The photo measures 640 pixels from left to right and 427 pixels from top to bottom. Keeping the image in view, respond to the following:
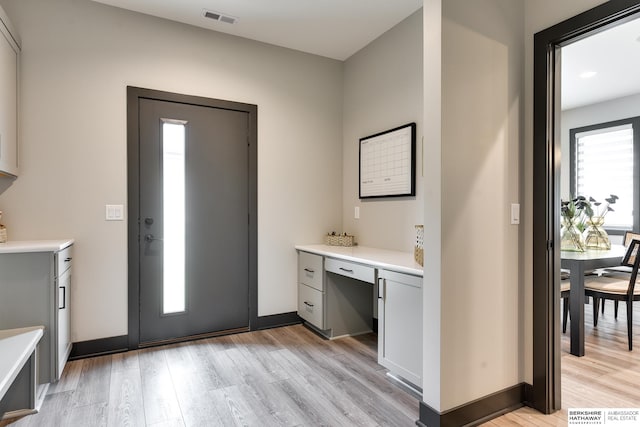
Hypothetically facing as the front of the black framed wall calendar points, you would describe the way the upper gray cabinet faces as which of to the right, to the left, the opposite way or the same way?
the opposite way

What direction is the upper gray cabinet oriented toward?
to the viewer's right

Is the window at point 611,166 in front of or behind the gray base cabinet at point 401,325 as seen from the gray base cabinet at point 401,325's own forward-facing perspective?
behind

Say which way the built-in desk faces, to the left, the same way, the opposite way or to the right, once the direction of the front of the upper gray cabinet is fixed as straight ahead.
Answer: the opposite way

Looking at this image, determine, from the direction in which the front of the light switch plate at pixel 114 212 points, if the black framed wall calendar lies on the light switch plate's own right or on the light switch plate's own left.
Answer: on the light switch plate's own left

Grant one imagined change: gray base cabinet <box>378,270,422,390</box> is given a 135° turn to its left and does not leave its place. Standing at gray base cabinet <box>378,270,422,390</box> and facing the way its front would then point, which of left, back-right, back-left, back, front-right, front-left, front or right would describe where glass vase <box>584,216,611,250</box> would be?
front-left

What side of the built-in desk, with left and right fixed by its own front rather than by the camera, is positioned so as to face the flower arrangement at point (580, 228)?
back

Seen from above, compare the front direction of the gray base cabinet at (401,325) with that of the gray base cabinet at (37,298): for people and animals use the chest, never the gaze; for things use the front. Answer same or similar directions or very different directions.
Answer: very different directions

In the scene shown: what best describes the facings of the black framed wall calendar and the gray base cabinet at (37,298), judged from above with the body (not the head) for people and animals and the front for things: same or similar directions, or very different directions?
very different directions

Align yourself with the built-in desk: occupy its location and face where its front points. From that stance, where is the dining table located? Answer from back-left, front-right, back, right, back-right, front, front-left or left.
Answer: back-left

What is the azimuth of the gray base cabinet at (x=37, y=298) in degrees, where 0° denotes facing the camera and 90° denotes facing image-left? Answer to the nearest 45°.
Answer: approximately 270°

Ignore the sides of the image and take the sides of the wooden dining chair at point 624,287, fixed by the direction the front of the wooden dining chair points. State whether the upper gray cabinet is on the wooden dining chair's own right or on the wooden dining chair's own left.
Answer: on the wooden dining chair's own left
